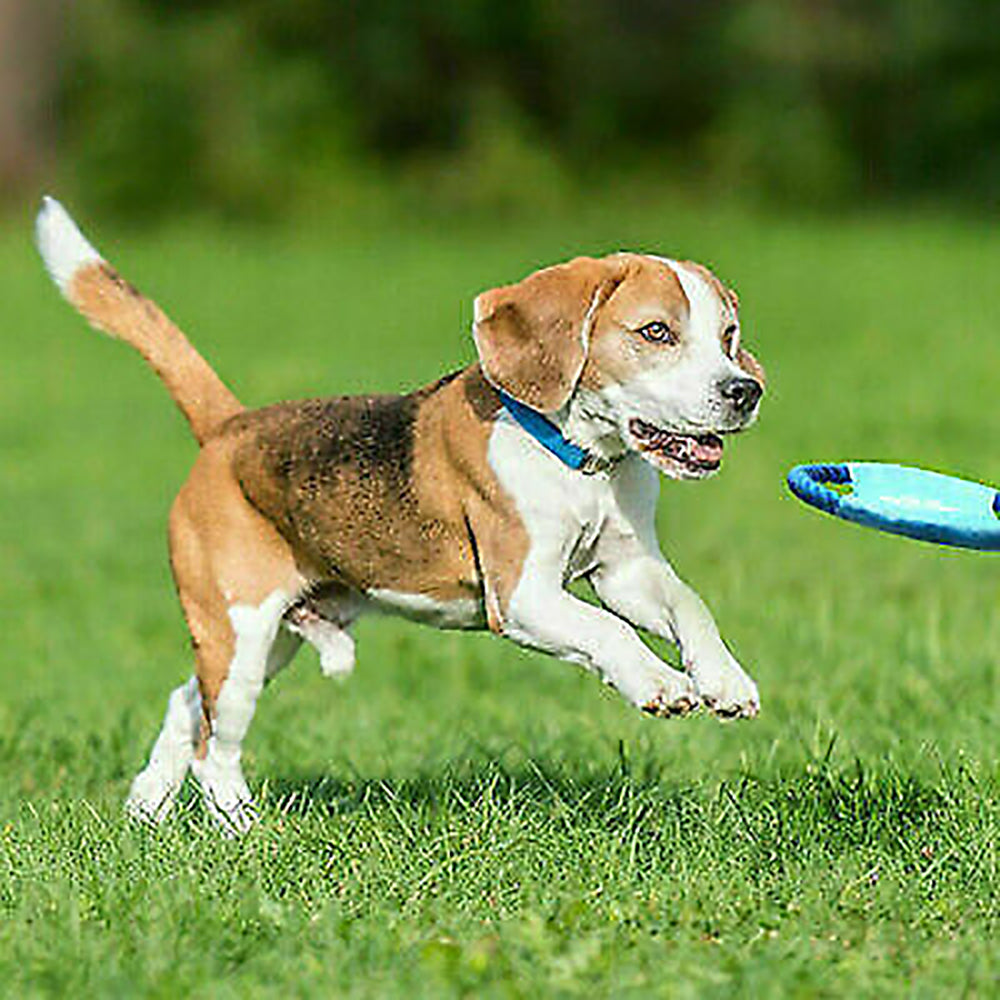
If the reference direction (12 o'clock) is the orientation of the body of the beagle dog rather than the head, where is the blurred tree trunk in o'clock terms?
The blurred tree trunk is roughly at 7 o'clock from the beagle dog.

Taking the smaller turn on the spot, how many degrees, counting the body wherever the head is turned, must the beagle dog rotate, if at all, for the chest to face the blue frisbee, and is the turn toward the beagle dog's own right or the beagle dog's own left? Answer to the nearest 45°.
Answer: approximately 45° to the beagle dog's own left

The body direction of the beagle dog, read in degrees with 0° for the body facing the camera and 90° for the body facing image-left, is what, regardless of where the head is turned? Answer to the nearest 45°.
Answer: approximately 315°

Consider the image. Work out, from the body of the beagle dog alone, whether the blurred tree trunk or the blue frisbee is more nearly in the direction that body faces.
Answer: the blue frisbee

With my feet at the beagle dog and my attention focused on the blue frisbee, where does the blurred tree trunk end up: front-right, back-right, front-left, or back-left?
back-left
